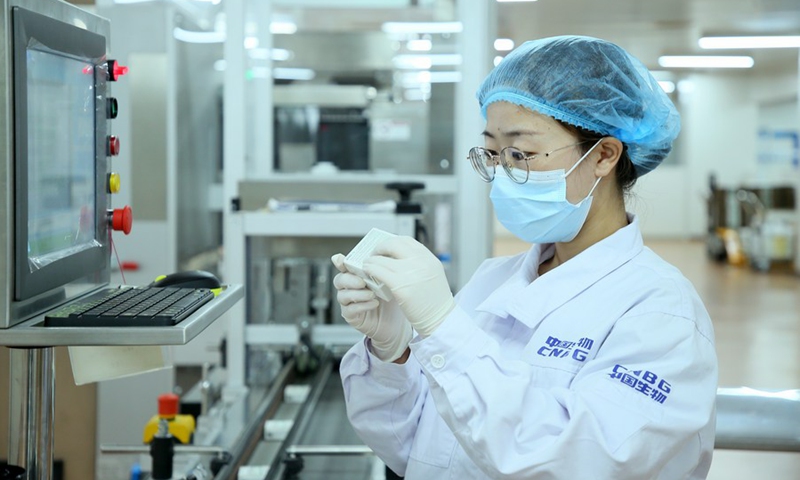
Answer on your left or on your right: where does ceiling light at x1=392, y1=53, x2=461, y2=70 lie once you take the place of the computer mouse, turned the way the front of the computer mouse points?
on your right

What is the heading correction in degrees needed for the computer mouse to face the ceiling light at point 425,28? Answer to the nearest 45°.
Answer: approximately 90° to its right

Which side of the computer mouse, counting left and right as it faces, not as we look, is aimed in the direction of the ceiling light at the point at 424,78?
right

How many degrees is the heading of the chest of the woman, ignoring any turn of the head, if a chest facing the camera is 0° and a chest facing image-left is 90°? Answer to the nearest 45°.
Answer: approximately 45°

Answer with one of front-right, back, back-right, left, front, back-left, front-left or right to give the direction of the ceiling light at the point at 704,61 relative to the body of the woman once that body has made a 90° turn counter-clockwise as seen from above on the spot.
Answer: back-left

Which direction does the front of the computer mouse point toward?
to the viewer's left

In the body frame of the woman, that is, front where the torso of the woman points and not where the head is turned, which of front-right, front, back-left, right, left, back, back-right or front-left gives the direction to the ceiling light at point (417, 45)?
back-right

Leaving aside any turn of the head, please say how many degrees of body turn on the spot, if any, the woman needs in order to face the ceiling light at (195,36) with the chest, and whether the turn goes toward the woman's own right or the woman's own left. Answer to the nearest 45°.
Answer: approximately 90° to the woman's own right

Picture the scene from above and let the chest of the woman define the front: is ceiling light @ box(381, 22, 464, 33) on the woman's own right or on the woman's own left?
on the woman's own right

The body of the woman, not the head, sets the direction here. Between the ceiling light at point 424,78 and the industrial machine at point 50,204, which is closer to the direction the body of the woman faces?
the industrial machine

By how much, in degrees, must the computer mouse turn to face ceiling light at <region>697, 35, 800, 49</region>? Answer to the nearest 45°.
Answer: approximately 135° to its right
